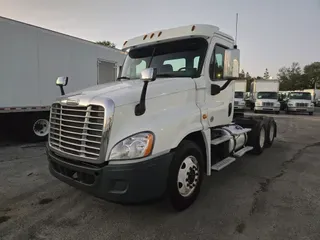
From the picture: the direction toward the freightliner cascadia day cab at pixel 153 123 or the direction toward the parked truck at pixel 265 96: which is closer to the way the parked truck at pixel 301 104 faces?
the freightliner cascadia day cab

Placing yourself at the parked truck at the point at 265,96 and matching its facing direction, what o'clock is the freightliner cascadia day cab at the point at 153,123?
The freightliner cascadia day cab is roughly at 12 o'clock from the parked truck.

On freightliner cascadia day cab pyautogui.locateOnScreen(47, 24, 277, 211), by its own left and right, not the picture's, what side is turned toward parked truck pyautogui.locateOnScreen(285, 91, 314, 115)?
back

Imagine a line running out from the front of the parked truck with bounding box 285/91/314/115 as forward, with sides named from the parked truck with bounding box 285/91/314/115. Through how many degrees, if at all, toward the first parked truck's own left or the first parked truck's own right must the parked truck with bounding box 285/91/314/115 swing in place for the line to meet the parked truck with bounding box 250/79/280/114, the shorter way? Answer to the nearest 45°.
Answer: approximately 90° to the first parked truck's own right

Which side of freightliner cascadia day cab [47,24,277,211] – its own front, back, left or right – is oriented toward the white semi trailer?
right

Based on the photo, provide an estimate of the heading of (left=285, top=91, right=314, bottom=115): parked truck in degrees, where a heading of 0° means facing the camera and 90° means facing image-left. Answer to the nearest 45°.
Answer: approximately 0°

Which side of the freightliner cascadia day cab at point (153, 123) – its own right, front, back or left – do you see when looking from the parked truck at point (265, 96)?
back

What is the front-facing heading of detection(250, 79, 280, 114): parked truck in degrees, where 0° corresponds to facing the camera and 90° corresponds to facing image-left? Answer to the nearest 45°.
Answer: approximately 0°

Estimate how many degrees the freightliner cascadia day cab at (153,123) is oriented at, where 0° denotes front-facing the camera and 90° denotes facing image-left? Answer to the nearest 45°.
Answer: approximately 45°

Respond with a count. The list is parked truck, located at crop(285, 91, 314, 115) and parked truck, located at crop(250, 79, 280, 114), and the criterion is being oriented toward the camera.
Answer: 2

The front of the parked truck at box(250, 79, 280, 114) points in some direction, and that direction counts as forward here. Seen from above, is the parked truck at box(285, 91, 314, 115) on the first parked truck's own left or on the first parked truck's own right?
on the first parked truck's own left
